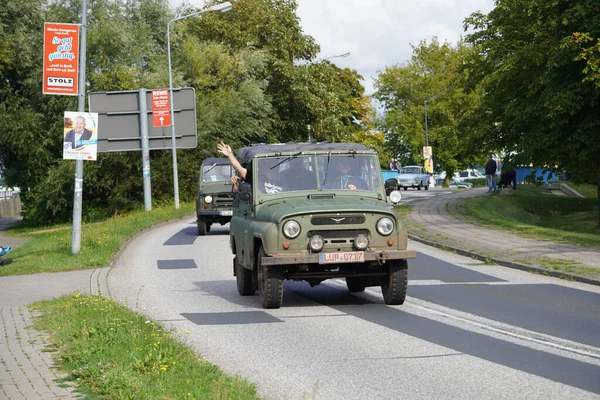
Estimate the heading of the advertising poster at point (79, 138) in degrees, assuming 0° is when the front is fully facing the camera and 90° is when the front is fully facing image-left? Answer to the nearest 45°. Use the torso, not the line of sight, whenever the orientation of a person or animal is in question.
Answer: approximately 0°

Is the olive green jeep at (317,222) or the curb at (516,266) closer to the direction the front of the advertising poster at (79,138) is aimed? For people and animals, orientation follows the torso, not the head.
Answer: the olive green jeep

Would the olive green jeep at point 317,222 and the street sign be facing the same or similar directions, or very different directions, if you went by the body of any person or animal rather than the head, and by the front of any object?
very different directions

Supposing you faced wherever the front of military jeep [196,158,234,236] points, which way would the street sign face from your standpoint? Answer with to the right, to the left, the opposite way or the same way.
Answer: the opposite way

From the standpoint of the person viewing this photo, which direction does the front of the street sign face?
facing away from the viewer

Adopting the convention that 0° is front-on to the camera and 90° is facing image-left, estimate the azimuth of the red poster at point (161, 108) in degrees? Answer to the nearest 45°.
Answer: approximately 0°
